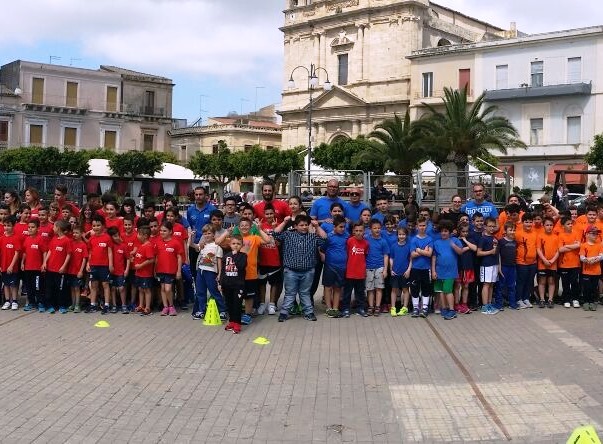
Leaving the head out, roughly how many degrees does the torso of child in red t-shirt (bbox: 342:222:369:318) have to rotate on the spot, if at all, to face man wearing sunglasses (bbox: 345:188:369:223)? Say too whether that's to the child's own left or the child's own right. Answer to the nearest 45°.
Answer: approximately 180°

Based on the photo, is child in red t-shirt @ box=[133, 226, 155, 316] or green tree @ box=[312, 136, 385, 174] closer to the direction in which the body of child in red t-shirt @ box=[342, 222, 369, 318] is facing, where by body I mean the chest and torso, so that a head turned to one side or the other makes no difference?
the child in red t-shirt

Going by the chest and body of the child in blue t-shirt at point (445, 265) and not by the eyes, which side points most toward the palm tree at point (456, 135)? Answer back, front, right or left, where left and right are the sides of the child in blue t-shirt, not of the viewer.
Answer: back

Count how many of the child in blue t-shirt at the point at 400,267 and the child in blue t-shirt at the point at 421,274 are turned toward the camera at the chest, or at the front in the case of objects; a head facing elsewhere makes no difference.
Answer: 2

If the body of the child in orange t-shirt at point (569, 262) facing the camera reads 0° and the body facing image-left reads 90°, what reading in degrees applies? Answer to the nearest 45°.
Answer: approximately 0°

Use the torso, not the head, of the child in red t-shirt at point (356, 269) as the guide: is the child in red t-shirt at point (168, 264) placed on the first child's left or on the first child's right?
on the first child's right

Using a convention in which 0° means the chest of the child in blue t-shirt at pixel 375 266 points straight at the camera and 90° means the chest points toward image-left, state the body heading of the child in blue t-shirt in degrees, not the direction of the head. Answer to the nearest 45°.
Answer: approximately 0°
